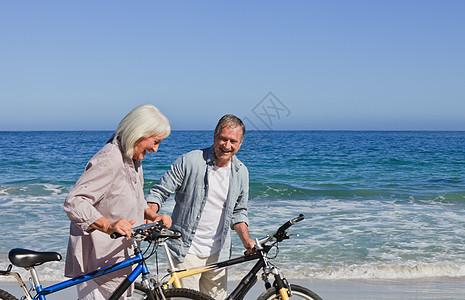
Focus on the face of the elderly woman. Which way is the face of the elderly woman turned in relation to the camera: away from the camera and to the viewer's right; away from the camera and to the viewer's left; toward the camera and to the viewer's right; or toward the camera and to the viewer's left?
toward the camera and to the viewer's right

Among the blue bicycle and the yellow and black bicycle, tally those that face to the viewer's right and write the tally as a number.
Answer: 2

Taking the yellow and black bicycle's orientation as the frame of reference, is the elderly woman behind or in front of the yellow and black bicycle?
behind

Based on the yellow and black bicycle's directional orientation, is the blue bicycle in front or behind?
behind

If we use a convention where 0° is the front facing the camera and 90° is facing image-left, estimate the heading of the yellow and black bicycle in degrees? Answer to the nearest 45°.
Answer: approximately 270°

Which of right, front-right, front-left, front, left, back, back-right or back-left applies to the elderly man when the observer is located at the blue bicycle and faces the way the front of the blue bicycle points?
front-left

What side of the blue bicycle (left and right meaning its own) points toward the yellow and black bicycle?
front

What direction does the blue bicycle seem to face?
to the viewer's right
